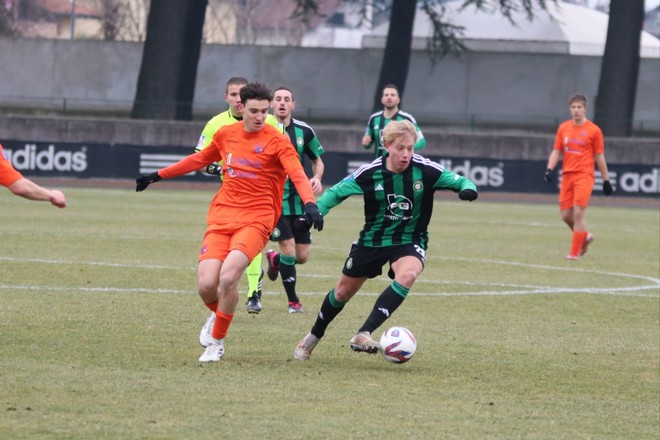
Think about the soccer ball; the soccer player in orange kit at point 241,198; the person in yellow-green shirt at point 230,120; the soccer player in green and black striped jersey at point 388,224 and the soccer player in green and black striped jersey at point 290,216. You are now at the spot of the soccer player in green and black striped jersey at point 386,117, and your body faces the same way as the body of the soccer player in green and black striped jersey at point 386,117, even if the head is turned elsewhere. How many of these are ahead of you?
5

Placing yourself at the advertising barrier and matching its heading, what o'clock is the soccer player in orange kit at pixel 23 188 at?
The soccer player in orange kit is roughly at 12 o'clock from the advertising barrier.

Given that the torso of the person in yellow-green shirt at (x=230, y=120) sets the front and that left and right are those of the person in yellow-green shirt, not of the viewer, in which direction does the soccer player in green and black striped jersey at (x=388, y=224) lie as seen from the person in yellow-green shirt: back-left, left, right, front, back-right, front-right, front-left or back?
front-left

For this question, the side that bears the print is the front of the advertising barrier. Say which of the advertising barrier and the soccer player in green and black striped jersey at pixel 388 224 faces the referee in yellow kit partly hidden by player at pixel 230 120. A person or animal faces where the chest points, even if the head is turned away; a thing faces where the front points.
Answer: the advertising barrier

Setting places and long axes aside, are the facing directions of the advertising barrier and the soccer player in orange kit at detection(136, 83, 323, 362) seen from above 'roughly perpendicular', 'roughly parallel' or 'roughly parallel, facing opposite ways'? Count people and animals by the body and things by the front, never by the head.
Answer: roughly parallel

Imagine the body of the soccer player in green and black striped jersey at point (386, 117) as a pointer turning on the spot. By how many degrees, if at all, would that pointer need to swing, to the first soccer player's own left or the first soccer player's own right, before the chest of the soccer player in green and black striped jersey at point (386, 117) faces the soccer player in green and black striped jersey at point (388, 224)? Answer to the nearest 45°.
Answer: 0° — they already face them

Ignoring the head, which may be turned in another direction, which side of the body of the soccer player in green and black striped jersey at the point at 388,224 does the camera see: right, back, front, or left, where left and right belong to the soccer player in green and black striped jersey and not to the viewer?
front

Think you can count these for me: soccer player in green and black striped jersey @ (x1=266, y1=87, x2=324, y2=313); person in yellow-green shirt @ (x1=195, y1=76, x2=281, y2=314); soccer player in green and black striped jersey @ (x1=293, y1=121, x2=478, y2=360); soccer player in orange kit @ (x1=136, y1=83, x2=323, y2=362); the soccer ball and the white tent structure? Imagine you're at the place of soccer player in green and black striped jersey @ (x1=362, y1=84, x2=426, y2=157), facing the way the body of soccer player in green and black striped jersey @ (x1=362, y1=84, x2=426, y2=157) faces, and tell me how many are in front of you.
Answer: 5

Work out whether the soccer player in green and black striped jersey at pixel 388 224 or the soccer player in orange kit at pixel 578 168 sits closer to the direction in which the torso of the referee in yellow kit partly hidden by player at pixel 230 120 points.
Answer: the soccer player in green and black striped jersey

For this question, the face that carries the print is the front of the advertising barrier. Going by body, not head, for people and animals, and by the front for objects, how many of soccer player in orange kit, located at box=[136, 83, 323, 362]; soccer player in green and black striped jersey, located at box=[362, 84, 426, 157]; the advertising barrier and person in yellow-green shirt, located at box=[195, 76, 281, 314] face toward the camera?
4

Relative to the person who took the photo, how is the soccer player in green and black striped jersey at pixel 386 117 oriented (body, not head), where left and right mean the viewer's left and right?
facing the viewer

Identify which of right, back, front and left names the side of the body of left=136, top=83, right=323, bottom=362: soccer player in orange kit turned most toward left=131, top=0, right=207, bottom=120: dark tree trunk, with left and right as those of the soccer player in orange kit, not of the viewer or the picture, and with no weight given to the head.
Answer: back

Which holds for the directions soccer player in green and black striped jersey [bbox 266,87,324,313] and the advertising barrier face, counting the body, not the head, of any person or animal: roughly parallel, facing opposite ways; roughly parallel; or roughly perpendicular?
roughly parallel

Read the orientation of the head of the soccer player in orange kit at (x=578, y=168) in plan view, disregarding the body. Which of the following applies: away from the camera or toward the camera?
toward the camera

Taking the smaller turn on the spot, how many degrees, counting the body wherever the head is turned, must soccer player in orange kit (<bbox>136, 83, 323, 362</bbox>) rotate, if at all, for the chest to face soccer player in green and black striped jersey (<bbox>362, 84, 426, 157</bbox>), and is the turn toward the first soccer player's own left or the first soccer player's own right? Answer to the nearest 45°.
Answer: approximately 180°
